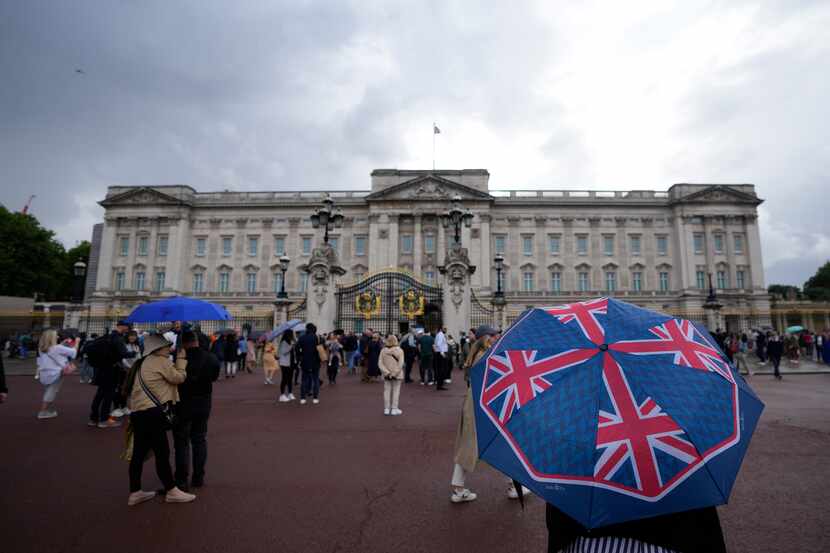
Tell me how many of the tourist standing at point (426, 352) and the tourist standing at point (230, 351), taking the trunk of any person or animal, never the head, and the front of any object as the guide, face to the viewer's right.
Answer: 0

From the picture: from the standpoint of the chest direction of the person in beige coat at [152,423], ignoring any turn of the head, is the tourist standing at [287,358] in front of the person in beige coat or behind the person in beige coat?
in front

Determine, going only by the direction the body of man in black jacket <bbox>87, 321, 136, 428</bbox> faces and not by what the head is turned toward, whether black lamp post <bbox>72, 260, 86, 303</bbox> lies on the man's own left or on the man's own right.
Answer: on the man's own left

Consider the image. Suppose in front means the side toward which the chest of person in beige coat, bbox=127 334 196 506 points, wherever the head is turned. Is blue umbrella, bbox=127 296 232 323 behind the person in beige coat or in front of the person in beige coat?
in front

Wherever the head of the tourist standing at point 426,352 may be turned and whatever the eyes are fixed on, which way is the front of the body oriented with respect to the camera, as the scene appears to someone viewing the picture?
away from the camera

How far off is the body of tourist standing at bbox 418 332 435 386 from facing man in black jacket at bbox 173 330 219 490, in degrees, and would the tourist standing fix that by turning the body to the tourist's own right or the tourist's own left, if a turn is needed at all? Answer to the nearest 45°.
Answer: approximately 180°

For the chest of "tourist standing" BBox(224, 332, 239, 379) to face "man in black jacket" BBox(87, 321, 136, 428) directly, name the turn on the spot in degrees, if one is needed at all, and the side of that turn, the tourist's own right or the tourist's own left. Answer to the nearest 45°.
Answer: approximately 180°

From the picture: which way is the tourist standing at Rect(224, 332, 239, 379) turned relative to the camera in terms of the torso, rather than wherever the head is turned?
away from the camera

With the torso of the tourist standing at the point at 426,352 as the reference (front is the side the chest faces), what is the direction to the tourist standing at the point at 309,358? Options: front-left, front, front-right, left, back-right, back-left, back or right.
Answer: back-left
